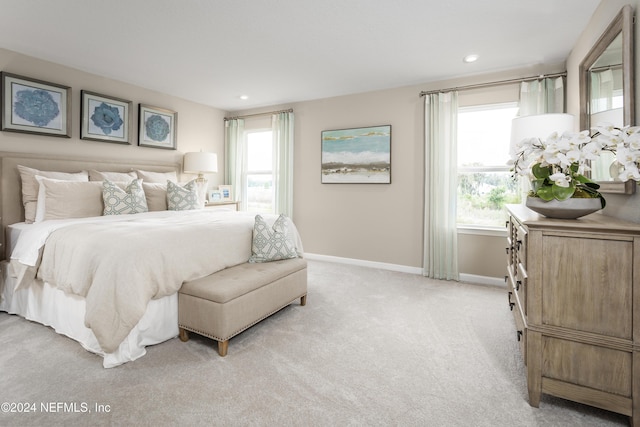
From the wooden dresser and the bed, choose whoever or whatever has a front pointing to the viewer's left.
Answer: the wooden dresser

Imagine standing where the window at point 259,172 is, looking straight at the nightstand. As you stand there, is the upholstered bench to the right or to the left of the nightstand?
left

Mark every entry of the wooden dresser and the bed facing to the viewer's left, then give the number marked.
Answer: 1

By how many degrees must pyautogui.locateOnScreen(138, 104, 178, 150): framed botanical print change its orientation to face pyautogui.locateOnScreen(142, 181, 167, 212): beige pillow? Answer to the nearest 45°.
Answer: approximately 45° to its right

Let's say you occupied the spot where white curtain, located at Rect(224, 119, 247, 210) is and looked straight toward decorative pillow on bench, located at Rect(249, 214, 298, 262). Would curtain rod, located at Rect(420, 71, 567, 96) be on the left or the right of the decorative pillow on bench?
left

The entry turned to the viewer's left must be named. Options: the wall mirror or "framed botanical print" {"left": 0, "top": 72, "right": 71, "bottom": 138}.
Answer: the wall mirror

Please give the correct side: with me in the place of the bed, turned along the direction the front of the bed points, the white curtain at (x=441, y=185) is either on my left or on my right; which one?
on my left

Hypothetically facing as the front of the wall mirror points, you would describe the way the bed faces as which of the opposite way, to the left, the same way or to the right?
the opposite way

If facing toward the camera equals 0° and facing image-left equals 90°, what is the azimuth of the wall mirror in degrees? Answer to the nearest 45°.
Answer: approximately 90°

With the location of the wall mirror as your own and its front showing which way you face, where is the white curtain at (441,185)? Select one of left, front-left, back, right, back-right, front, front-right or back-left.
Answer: front-right

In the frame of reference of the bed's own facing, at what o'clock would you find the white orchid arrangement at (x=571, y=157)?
The white orchid arrangement is roughly at 12 o'clock from the bed.
